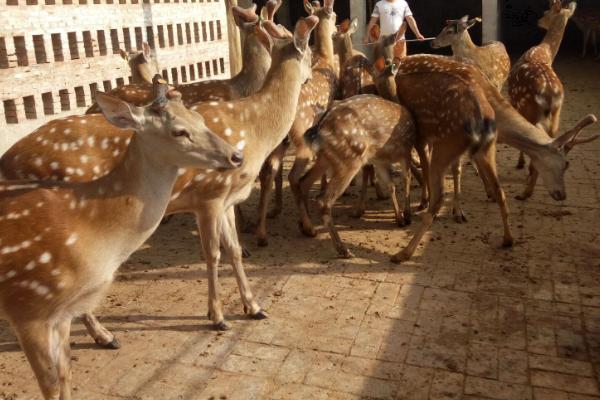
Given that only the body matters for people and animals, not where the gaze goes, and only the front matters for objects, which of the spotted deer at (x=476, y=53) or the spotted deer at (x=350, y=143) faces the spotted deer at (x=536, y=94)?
the spotted deer at (x=350, y=143)

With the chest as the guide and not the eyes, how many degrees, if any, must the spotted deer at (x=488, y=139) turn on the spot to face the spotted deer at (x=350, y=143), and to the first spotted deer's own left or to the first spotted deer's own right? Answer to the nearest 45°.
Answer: approximately 45° to the first spotted deer's own left

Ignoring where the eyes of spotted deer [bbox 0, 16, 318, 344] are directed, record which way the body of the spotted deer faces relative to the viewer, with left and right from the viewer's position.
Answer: facing to the right of the viewer

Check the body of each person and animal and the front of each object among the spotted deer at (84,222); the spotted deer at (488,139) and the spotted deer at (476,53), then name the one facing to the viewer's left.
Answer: the spotted deer at (476,53)

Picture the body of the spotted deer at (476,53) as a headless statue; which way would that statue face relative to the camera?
to the viewer's left

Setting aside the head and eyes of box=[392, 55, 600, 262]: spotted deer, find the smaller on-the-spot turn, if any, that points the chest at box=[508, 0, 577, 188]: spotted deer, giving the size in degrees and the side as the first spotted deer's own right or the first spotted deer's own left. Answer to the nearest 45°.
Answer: approximately 90° to the first spotted deer's own left

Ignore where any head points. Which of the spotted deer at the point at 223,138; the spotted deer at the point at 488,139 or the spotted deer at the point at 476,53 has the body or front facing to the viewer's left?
the spotted deer at the point at 476,53

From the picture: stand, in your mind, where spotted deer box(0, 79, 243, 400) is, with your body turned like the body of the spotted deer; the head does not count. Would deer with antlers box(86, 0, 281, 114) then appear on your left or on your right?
on your left

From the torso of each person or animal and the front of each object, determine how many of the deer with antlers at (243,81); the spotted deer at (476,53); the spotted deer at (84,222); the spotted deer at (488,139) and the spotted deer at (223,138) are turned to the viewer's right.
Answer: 4

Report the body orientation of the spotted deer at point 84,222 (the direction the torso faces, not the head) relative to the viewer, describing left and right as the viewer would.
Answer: facing to the right of the viewer

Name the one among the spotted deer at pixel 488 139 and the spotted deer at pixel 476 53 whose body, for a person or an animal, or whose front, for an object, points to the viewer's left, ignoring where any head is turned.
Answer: the spotted deer at pixel 476 53

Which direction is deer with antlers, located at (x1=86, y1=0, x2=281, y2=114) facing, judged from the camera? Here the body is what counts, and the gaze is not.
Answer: to the viewer's right
